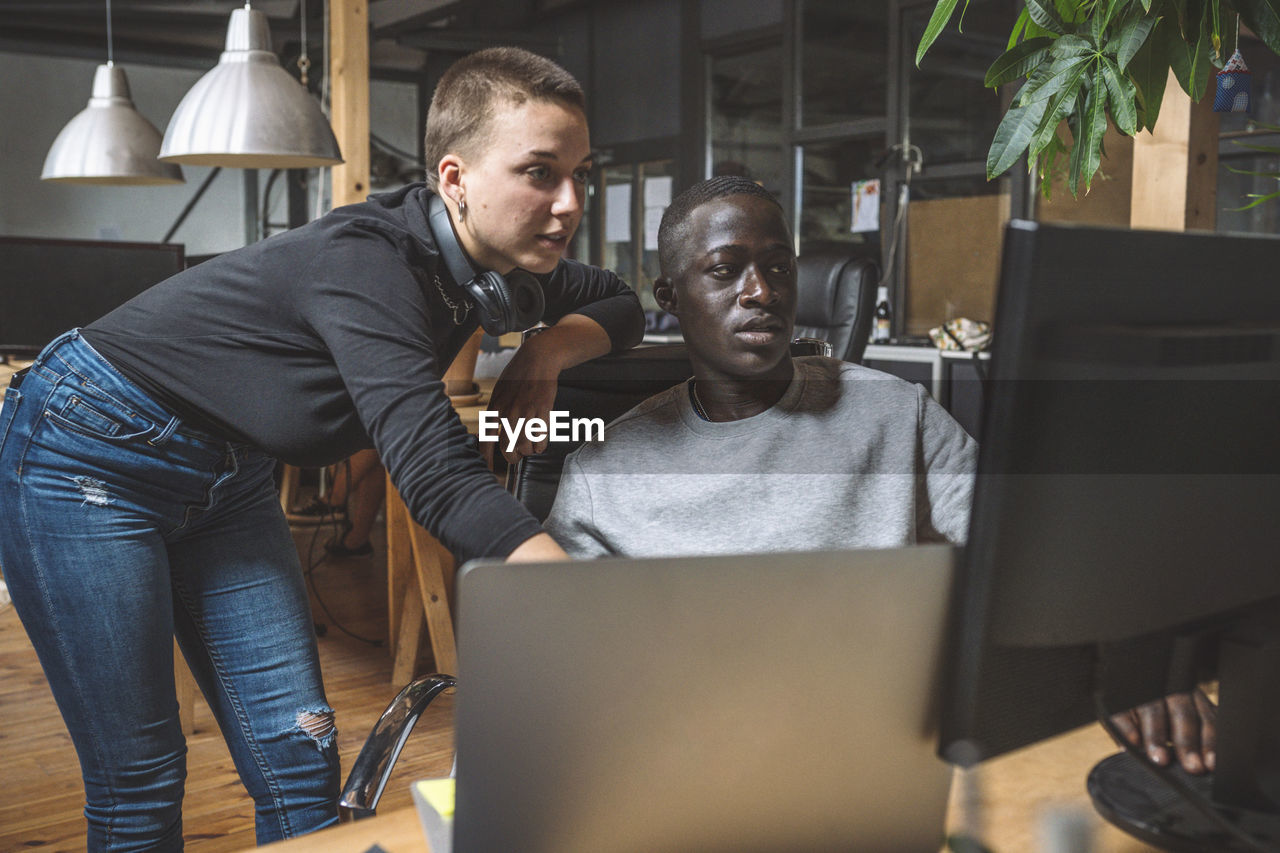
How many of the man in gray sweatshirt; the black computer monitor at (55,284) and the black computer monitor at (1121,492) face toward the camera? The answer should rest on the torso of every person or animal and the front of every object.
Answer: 2

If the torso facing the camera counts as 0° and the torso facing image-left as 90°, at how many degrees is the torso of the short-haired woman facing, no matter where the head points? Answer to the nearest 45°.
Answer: approximately 315°

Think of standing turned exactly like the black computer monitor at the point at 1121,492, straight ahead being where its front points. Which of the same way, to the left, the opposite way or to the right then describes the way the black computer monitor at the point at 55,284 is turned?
the opposite way

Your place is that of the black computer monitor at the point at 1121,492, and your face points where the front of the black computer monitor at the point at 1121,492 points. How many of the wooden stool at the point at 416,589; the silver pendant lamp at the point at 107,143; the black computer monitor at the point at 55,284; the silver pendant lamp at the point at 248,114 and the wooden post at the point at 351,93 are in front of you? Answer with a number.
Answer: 5

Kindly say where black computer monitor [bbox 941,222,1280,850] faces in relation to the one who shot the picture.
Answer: facing away from the viewer and to the left of the viewer

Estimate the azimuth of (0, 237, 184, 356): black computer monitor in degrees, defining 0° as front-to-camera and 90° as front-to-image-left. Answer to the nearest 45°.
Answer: approximately 0°

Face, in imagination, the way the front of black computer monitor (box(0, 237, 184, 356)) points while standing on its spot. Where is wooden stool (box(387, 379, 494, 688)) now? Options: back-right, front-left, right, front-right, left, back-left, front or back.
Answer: front-left

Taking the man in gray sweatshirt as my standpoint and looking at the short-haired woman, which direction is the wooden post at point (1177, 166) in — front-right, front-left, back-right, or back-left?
back-right

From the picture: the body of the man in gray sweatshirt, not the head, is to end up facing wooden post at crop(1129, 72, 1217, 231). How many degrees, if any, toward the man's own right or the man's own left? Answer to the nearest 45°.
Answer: approximately 135° to the man's own left

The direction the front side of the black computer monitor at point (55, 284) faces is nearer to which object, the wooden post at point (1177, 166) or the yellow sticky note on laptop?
the yellow sticky note on laptop

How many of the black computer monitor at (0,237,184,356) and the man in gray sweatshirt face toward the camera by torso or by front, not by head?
2

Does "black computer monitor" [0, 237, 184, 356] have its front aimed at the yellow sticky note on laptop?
yes
